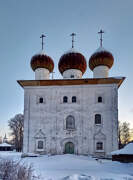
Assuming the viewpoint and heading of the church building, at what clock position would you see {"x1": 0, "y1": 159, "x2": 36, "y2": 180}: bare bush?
The bare bush is roughly at 12 o'clock from the church building.

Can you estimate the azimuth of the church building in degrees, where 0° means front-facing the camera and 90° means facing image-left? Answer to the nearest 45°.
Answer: approximately 0°
